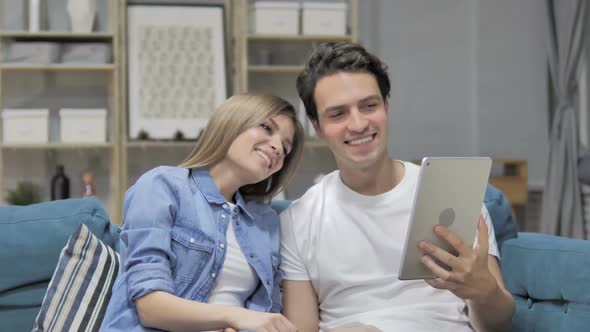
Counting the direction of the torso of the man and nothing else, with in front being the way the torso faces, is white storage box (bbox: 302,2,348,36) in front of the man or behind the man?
behind

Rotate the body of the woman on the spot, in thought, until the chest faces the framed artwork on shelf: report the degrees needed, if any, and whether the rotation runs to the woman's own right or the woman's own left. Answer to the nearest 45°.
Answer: approximately 135° to the woman's own left

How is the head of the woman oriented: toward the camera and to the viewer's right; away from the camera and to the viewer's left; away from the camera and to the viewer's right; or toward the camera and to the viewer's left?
toward the camera and to the viewer's right

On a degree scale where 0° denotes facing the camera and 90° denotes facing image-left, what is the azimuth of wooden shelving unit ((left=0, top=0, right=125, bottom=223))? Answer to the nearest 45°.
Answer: approximately 0°

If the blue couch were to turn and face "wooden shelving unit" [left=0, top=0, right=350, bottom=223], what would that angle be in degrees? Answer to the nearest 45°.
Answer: approximately 135° to its right

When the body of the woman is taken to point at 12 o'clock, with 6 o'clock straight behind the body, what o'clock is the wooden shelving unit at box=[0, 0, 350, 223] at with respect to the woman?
The wooden shelving unit is roughly at 7 o'clock from the woman.

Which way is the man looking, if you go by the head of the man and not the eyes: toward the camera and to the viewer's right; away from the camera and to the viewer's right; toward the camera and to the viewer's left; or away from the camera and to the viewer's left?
toward the camera and to the viewer's right

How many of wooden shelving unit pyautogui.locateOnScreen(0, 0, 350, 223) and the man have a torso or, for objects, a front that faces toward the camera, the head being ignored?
2

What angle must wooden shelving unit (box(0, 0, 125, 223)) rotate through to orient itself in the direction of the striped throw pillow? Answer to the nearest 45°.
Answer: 0° — it already faces it
